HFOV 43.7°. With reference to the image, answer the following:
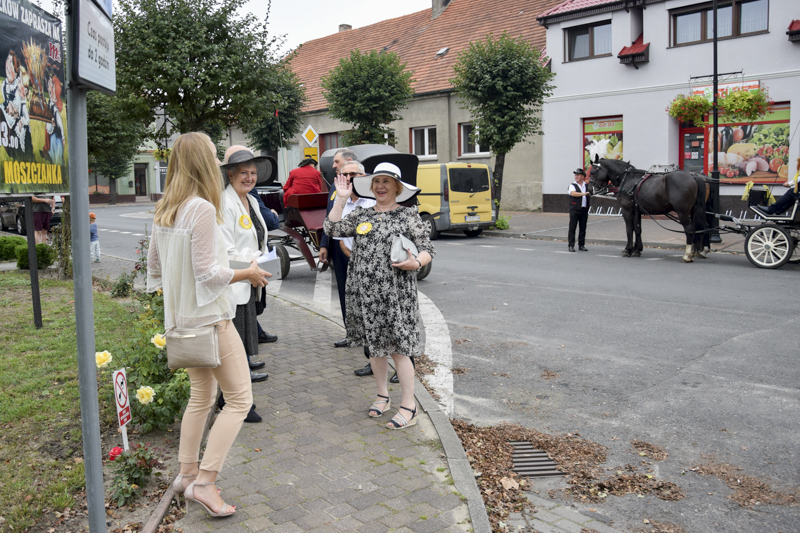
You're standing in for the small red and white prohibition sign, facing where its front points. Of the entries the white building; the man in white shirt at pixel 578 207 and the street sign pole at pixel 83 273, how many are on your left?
2

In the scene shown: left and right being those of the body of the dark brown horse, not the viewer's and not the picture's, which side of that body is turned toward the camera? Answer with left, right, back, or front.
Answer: left

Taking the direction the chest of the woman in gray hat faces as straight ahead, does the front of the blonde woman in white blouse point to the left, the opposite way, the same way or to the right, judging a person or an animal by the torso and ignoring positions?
to the left

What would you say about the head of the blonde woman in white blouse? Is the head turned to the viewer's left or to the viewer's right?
to the viewer's right

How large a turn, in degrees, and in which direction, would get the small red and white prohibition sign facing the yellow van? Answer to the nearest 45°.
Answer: approximately 90° to its left

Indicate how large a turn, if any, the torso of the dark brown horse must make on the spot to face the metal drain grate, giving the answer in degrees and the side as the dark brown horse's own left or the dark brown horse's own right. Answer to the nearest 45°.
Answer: approximately 90° to the dark brown horse's own left

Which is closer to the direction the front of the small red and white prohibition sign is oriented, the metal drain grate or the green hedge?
the metal drain grate

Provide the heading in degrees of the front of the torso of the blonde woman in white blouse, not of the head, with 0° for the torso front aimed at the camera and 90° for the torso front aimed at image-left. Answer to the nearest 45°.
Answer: approximately 225°

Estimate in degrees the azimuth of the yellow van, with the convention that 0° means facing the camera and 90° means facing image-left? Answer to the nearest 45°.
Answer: approximately 135°
